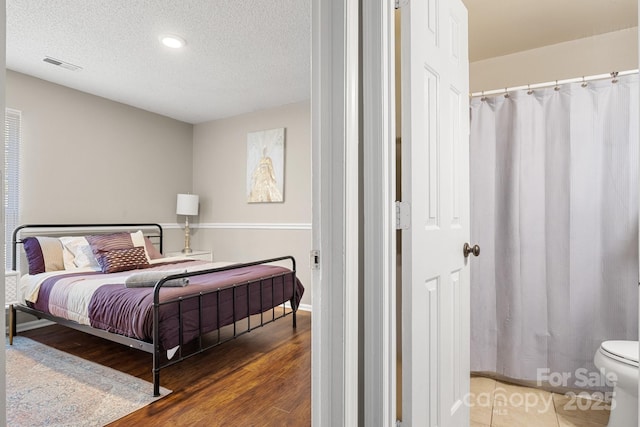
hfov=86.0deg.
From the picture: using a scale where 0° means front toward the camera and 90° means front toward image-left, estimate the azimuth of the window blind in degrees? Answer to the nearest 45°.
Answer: approximately 315°

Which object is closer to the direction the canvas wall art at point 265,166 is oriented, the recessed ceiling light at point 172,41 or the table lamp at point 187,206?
the recessed ceiling light

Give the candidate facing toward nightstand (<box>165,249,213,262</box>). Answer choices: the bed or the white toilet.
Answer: the white toilet

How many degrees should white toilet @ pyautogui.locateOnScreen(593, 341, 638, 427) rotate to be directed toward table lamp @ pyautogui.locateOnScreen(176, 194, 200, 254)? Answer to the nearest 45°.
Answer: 0° — it already faces it

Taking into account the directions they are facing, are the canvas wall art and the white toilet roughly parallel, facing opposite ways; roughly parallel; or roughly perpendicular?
roughly perpendicular

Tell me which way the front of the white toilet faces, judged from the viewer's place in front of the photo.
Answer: facing to the left of the viewer

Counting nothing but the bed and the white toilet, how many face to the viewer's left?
1

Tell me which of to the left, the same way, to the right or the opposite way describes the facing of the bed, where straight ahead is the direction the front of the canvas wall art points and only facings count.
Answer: to the left
